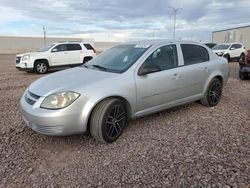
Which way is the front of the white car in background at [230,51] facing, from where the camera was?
facing the viewer and to the left of the viewer

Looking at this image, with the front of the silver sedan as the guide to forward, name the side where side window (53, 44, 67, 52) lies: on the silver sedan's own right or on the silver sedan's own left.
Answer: on the silver sedan's own right

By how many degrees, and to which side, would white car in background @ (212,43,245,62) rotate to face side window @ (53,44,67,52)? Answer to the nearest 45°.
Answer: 0° — it already faces it

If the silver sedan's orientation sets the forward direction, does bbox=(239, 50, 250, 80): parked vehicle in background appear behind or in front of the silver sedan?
behind

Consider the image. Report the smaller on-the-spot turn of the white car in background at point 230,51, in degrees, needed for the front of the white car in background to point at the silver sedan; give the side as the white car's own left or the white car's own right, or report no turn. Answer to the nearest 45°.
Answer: approximately 45° to the white car's own left

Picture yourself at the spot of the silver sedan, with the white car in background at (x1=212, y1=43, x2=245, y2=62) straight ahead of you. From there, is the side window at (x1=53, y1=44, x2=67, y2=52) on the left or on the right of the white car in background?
left

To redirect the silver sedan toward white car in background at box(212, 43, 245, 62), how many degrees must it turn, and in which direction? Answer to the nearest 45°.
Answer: approximately 180°

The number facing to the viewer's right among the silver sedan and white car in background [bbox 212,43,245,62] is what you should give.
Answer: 0

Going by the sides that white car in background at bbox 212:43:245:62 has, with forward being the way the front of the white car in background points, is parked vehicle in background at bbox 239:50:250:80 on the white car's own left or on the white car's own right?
on the white car's own left

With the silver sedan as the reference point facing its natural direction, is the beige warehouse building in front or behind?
behind

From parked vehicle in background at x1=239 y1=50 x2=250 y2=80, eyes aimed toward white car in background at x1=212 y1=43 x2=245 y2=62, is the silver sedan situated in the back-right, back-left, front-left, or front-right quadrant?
back-left

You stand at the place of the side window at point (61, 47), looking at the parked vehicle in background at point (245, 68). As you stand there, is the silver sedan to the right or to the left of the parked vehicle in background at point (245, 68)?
right

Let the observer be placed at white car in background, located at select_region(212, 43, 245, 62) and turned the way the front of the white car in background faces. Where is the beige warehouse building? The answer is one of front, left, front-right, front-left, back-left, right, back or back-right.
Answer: back-right
